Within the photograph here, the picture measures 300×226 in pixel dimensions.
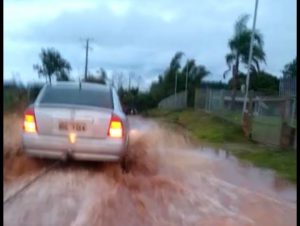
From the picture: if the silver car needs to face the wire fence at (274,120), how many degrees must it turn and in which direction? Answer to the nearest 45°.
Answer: approximately 45° to its right

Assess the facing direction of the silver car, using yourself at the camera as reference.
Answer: facing away from the viewer
